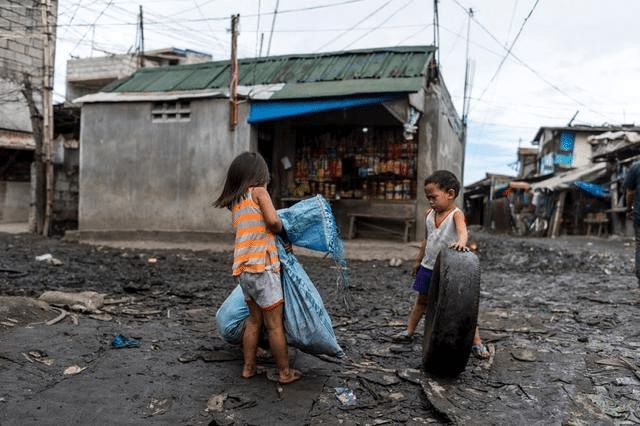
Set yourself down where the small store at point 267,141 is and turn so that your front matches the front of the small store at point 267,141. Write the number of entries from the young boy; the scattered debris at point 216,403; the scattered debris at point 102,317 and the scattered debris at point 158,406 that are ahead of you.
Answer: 4

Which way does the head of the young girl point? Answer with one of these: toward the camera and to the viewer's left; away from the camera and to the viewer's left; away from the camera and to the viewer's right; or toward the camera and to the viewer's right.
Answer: away from the camera and to the viewer's right

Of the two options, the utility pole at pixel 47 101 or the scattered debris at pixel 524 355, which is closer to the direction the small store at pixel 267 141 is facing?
the scattered debris

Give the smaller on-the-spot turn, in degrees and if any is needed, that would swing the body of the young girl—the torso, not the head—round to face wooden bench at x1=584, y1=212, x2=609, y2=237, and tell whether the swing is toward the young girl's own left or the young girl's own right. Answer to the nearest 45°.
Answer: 0° — they already face it

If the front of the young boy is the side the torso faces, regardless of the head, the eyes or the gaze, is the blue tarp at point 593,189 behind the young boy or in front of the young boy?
behind

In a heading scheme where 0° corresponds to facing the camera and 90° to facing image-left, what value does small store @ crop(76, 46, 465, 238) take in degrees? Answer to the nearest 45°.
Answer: approximately 0°

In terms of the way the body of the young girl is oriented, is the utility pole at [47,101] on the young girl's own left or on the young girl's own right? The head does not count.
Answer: on the young girl's own left

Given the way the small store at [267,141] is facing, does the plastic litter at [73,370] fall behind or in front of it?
in front

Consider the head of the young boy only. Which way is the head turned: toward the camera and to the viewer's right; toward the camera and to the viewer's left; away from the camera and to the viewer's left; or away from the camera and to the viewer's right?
toward the camera and to the viewer's left

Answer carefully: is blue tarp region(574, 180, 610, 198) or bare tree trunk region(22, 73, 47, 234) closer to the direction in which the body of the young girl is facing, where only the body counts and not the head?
the blue tarp

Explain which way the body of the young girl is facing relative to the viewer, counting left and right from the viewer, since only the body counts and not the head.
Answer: facing away from the viewer and to the right of the viewer

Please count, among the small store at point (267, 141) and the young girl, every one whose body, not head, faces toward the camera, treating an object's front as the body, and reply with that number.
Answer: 1
